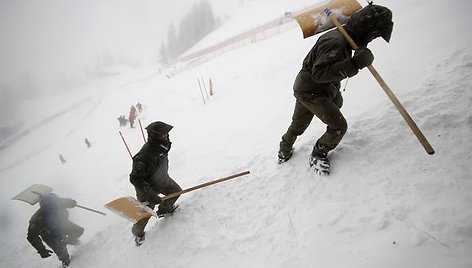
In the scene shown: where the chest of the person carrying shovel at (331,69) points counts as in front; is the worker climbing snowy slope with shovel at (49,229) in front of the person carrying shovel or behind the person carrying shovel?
behind

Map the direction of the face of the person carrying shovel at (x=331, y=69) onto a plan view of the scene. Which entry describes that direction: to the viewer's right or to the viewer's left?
to the viewer's right

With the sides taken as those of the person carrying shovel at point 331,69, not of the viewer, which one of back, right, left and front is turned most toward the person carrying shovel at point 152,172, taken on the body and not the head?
back

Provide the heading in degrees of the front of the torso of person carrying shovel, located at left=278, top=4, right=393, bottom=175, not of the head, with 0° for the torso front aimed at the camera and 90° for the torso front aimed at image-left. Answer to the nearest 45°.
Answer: approximately 270°
